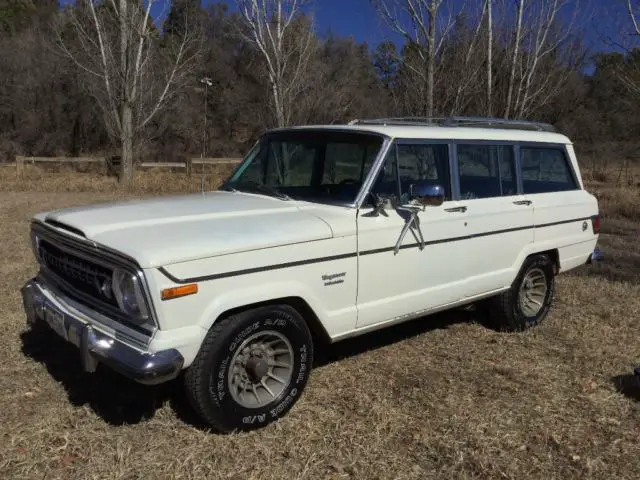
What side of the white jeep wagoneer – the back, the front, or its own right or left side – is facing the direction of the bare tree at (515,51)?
back

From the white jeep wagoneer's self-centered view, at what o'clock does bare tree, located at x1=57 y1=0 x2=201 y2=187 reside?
The bare tree is roughly at 4 o'clock from the white jeep wagoneer.

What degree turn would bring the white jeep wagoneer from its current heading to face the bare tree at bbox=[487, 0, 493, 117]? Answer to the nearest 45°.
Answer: approximately 135° to its right

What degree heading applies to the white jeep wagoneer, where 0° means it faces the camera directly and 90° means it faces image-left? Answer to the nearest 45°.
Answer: approximately 45°

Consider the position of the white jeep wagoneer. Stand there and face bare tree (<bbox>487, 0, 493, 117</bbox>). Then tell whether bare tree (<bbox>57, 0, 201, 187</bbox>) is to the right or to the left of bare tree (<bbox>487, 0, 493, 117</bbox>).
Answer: left

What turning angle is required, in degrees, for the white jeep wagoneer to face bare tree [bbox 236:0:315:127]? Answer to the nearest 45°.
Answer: approximately 135° to its right
